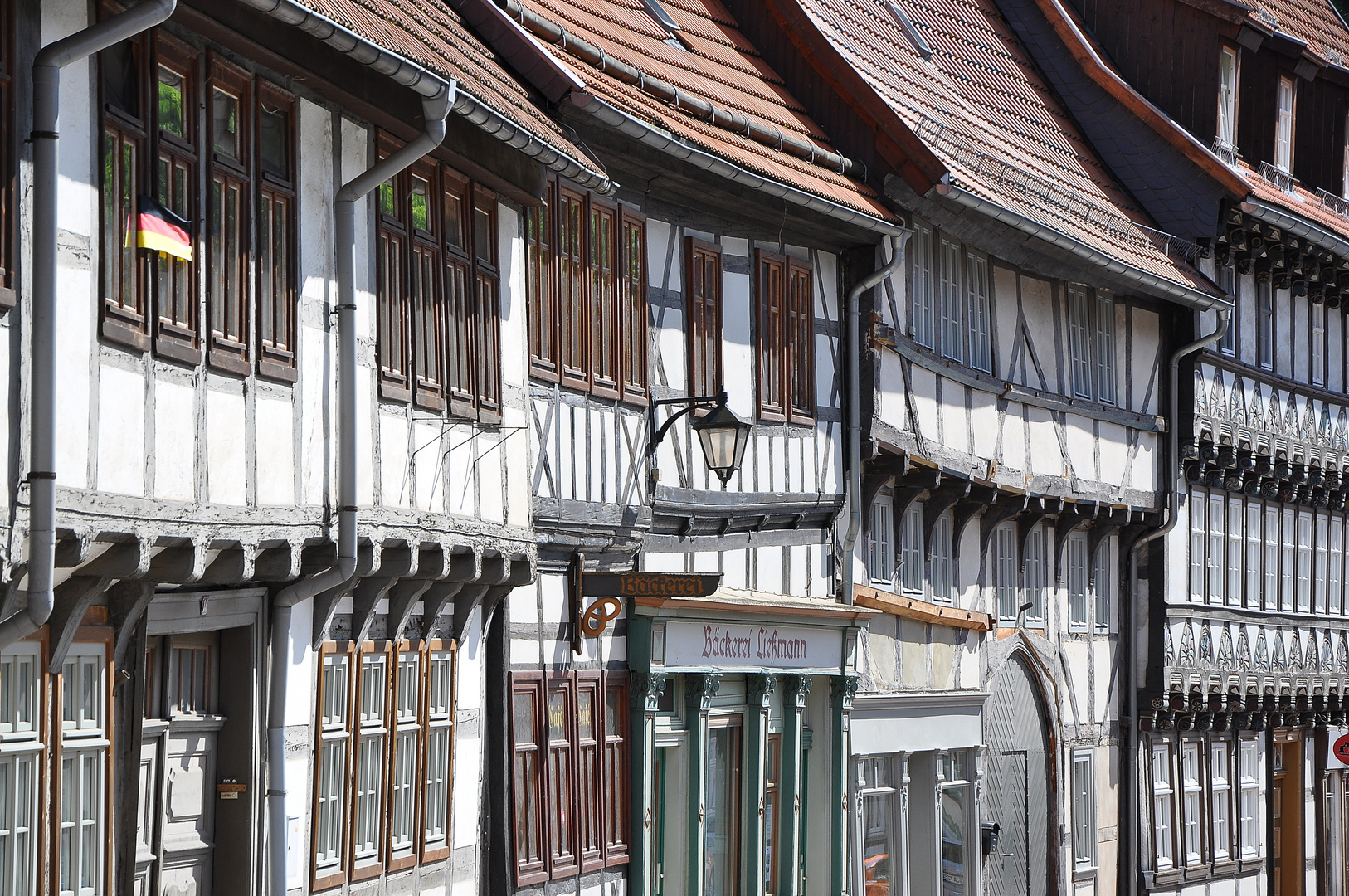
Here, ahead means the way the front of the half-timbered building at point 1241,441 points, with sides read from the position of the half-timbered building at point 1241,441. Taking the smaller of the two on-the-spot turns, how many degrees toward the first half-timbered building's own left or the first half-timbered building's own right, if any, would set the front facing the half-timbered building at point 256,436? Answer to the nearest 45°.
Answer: approximately 45° to the first half-timbered building's own right

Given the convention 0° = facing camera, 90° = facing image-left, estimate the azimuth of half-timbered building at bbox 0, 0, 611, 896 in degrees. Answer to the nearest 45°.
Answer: approximately 315°

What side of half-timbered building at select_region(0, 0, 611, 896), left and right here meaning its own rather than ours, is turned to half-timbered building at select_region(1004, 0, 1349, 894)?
left

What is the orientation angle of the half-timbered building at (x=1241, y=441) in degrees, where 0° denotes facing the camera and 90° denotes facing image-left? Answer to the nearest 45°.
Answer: approximately 315°

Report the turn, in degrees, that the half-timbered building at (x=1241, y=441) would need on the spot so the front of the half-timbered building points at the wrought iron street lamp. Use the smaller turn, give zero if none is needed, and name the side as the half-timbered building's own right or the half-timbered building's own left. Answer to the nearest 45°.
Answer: approximately 45° to the half-timbered building's own right
